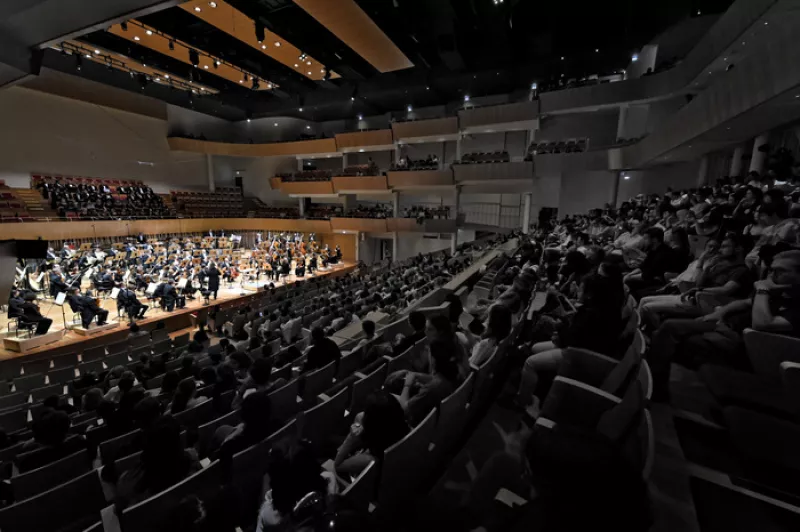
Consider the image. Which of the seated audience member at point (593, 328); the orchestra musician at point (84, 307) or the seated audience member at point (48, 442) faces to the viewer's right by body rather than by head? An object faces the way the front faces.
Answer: the orchestra musician

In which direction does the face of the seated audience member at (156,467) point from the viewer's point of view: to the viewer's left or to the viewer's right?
to the viewer's left

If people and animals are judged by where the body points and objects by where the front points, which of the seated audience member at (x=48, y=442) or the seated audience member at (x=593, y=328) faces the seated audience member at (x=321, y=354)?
the seated audience member at (x=593, y=328)

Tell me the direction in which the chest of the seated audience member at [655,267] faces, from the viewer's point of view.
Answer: to the viewer's left

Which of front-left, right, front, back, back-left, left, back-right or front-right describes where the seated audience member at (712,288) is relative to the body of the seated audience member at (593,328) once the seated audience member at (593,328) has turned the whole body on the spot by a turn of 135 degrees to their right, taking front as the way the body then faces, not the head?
front

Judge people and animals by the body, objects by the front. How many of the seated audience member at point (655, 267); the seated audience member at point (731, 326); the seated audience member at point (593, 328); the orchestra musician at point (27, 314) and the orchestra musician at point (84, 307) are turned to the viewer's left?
3

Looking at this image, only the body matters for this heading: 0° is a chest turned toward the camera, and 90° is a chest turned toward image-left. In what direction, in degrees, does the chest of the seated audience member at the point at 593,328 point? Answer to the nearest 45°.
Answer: approximately 90°

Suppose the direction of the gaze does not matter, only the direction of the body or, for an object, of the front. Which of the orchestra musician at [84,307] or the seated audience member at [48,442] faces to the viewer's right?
the orchestra musician

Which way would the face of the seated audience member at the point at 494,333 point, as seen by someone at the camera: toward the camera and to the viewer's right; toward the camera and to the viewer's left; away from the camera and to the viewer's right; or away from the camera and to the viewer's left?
away from the camera and to the viewer's left

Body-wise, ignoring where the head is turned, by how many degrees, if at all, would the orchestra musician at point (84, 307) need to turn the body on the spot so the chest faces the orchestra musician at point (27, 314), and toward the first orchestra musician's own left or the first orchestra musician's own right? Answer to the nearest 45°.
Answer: approximately 180°

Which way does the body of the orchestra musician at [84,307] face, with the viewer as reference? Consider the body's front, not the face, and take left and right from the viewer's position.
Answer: facing to the right of the viewer

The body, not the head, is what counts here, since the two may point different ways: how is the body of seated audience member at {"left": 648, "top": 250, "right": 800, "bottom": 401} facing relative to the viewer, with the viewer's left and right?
facing to the left of the viewer
